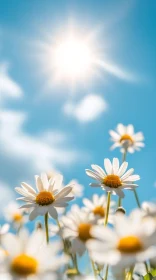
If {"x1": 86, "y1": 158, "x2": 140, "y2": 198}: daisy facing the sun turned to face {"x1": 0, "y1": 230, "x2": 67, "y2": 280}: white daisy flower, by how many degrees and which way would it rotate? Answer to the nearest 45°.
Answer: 0° — it already faces it

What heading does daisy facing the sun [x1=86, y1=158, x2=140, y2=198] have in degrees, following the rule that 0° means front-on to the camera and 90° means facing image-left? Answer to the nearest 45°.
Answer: approximately 0°

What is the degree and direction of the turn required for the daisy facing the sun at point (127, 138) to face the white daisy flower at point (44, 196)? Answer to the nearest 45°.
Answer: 0° — it already faces it

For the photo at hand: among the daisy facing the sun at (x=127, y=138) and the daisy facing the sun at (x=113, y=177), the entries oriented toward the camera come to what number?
2

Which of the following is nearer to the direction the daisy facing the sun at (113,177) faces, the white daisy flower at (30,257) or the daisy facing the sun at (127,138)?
the white daisy flower

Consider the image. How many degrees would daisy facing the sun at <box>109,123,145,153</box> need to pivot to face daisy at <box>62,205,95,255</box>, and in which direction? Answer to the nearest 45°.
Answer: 0° — it already faces it

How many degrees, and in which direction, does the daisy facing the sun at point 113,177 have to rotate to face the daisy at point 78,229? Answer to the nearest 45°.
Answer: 0° — it already faces it

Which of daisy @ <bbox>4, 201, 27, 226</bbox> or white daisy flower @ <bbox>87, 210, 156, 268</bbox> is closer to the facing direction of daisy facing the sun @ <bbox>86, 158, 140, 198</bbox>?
the white daisy flower
